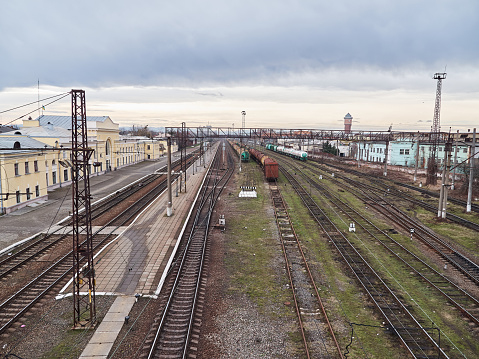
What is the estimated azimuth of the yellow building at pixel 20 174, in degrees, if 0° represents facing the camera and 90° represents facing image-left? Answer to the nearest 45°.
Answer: approximately 315°

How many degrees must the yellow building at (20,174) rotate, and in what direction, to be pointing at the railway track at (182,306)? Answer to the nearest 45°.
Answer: approximately 45° to its right

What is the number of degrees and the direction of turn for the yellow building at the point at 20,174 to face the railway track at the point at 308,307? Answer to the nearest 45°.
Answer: approximately 45° to its right

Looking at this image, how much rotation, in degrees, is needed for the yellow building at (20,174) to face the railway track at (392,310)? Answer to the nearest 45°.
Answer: approximately 45° to its right

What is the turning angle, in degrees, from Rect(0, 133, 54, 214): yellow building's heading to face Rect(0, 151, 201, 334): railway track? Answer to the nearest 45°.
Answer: approximately 45° to its right

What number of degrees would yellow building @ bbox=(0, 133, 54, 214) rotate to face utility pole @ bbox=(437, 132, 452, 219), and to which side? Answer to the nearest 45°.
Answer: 0° — it already faces it

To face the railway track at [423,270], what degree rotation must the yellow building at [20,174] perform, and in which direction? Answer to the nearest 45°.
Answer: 0° — it already faces it
